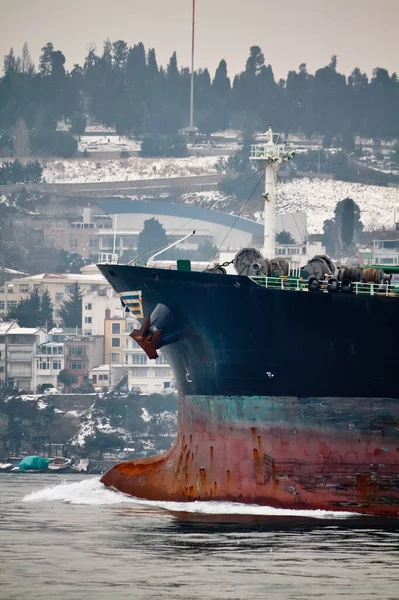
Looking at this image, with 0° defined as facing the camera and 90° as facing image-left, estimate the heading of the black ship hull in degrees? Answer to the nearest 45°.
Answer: approximately 90°
